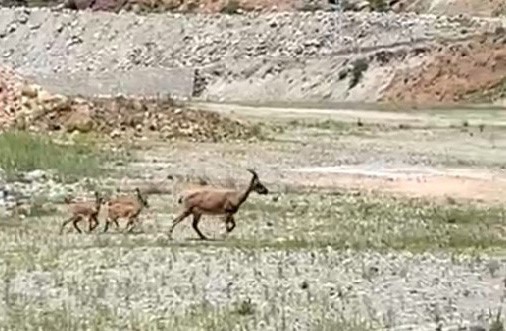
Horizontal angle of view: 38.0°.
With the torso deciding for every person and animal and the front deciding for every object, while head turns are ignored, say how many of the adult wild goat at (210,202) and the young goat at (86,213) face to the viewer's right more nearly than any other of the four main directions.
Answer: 2

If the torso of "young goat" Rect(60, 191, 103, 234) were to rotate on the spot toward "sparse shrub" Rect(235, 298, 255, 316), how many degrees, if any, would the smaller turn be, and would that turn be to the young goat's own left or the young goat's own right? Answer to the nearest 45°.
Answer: approximately 90° to the young goat's own right

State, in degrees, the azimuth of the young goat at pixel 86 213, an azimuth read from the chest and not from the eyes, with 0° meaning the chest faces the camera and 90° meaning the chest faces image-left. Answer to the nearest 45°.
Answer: approximately 270°

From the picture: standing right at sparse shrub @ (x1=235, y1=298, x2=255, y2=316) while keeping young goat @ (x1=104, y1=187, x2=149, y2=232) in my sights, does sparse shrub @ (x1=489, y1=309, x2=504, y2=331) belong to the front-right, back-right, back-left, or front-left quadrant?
back-right

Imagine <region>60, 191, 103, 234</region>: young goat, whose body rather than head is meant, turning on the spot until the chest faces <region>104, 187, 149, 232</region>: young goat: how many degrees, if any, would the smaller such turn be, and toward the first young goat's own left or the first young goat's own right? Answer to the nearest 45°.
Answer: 0° — it already faces it

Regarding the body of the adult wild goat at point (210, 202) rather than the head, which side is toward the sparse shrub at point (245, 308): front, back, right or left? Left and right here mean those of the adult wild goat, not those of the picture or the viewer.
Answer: right

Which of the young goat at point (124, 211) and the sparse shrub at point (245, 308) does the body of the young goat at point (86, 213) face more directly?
the young goat

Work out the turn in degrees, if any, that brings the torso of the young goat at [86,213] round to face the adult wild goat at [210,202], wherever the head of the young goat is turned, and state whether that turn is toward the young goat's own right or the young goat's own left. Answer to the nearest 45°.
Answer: approximately 45° to the young goat's own right

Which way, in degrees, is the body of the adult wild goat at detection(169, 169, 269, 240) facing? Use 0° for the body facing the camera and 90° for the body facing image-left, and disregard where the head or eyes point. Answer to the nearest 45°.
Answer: approximately 270°

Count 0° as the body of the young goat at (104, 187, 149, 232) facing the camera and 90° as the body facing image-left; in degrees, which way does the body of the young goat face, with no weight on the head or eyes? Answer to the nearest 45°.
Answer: approximately 270°

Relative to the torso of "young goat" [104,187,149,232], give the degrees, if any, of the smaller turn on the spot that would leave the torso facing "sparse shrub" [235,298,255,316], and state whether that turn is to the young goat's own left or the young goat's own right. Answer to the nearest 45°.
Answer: approximately 90° to the young goat's own right
